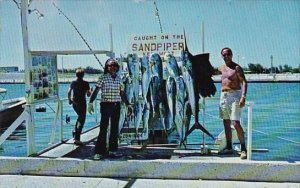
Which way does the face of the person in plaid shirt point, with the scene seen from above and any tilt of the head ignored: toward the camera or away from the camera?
toward the camera

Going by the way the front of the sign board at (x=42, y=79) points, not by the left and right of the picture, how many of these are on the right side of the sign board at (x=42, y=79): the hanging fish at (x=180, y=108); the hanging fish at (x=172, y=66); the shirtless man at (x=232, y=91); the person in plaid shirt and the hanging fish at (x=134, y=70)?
0

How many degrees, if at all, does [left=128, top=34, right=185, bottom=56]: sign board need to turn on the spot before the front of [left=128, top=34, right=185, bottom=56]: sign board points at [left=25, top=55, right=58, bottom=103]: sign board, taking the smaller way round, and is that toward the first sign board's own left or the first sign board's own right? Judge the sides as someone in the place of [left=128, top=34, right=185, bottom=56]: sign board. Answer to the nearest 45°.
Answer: approximately 90° to the first sign board's own right

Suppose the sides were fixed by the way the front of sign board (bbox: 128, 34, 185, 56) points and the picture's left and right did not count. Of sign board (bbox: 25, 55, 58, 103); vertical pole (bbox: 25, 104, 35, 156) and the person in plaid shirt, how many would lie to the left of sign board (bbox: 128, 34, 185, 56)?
0

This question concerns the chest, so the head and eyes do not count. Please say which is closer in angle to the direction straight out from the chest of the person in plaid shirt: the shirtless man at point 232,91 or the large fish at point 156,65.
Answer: the shirtless man

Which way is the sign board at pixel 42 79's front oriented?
toward the camera

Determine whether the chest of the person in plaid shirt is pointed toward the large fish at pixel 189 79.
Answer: no

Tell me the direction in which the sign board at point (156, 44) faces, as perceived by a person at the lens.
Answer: facing the viewer

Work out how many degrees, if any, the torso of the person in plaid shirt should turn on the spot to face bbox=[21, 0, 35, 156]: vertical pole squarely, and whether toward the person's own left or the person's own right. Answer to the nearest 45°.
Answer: approximately 90° to the person's own right

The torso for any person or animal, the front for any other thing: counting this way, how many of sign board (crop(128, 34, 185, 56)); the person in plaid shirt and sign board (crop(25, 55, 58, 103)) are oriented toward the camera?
3

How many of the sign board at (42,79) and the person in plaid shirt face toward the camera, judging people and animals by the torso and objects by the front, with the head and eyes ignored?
2

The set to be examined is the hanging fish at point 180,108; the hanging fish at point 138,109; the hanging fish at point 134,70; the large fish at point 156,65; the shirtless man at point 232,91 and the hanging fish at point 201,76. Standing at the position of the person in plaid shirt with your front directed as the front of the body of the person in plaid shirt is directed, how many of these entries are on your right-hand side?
0

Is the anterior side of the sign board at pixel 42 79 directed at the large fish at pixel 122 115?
no

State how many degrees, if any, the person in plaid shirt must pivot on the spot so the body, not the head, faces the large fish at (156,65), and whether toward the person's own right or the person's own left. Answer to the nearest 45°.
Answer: approximately 135° to the person's own left

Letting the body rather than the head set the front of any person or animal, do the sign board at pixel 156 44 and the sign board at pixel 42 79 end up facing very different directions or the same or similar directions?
same or similar directions

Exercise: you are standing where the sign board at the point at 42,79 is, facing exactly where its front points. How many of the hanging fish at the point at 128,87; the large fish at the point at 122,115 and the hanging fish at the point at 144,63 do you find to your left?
3

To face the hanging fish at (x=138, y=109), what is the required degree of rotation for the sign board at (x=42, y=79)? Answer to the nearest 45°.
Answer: approximately 90° to its left

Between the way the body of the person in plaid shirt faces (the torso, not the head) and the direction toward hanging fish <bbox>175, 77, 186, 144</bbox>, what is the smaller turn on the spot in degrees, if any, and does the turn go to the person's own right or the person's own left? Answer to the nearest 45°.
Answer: approximately 90° to the person's own left
